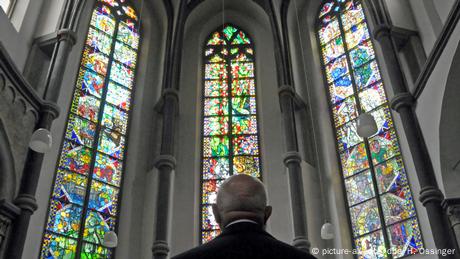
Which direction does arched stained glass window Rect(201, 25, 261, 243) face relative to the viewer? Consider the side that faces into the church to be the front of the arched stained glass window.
toward the camera

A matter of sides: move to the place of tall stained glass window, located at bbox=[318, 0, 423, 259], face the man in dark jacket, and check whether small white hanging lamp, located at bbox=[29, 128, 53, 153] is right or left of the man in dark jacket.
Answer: right

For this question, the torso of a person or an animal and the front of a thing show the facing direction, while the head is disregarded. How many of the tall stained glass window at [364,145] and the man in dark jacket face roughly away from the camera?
1

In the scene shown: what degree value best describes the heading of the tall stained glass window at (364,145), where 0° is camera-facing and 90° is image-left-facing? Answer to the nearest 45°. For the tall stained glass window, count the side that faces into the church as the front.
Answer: approximately 45°

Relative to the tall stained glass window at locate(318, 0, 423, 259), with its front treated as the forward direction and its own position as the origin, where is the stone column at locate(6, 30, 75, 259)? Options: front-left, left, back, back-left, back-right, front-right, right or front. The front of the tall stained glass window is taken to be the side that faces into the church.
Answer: front

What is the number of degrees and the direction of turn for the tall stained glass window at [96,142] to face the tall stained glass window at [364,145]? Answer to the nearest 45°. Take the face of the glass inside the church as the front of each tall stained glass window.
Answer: approximately 45° to its left

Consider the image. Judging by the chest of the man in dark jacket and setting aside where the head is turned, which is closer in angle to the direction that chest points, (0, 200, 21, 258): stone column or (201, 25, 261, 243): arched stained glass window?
the arched stained glass window

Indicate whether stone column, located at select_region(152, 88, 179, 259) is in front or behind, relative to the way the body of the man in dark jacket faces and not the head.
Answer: in front

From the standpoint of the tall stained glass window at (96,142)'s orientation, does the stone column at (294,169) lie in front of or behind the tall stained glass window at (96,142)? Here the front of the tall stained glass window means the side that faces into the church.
in front

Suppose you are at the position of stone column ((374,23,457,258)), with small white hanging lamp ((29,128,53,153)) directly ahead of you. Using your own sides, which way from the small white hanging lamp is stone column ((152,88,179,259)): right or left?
right

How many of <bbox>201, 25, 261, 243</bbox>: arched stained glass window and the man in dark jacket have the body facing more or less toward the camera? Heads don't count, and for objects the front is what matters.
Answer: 1

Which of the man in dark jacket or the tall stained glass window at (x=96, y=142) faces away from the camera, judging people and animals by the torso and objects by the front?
the man in dark jacket

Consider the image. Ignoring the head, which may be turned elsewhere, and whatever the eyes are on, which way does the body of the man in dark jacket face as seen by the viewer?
away from the camera

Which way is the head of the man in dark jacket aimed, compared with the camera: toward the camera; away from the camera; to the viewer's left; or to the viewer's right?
away from the camera

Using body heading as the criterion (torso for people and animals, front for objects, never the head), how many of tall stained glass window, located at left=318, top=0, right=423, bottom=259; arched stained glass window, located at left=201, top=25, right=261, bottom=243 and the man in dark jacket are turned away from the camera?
1

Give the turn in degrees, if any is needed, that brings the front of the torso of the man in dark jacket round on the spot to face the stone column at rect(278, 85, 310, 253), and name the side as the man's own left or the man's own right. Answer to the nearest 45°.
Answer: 0° — they already face it

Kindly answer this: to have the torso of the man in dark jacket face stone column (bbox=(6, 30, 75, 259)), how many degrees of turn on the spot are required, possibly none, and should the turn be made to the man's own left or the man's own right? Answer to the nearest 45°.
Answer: approximately 45° to the man's own left
